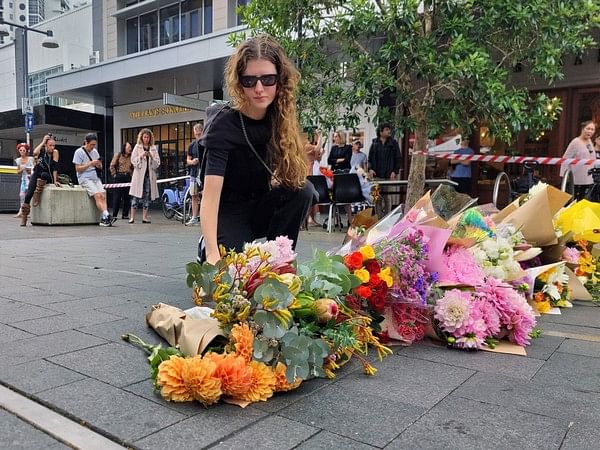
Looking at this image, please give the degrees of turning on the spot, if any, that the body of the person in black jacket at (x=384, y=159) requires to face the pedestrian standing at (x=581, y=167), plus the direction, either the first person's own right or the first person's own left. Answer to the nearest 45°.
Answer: approximately 45° to the first person's own left

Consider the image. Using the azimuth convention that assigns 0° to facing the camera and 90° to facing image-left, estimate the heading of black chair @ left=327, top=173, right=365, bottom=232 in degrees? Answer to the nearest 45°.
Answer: approximately 180°

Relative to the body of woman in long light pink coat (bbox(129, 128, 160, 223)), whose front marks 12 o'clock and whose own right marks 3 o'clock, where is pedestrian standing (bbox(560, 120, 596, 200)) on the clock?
The pedestrian standing is roughly at 10 o'clock from the woman in long light pink coat.

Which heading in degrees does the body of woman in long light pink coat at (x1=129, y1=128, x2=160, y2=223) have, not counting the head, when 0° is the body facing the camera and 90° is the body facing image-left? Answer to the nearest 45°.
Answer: approximately 0°

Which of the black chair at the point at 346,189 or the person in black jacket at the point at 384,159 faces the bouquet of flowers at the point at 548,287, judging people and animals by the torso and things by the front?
the person in black jacket

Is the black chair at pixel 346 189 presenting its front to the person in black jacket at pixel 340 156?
yes
